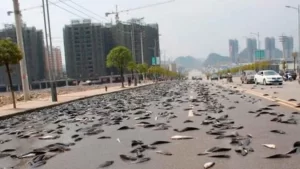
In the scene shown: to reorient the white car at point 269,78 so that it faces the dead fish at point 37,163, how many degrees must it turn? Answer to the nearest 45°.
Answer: approximately 45° to its right

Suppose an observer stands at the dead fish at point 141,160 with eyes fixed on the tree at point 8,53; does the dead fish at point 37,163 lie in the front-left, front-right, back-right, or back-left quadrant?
front-left

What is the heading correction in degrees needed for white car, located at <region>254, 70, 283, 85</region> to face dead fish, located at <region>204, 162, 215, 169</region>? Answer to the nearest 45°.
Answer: approximately 45° to its right

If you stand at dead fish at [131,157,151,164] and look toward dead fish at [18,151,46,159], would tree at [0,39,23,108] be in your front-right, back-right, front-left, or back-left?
front-right

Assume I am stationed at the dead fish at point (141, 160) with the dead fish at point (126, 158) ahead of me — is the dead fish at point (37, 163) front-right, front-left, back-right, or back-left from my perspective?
front-left

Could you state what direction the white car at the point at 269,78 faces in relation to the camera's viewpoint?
facing the viewer and to the right of the viewer

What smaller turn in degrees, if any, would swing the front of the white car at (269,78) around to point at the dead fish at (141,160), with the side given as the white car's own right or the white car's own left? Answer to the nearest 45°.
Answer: approximately 45° to the white car's own right

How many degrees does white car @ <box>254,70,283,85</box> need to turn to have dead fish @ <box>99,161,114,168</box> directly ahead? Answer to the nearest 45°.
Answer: approximately 45° to its right

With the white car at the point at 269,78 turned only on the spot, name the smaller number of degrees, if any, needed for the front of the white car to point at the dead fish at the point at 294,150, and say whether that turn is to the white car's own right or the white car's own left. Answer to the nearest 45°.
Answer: approximately 45° to the white car's own right

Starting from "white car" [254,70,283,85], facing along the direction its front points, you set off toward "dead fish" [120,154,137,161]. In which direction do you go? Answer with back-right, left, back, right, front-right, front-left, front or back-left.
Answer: front-right

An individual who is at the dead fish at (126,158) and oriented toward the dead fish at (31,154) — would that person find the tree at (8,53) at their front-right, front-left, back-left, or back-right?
front-right

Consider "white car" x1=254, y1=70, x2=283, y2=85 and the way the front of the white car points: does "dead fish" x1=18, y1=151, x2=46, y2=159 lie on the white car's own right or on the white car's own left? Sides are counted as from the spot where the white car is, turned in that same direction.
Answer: on the white car's own right
